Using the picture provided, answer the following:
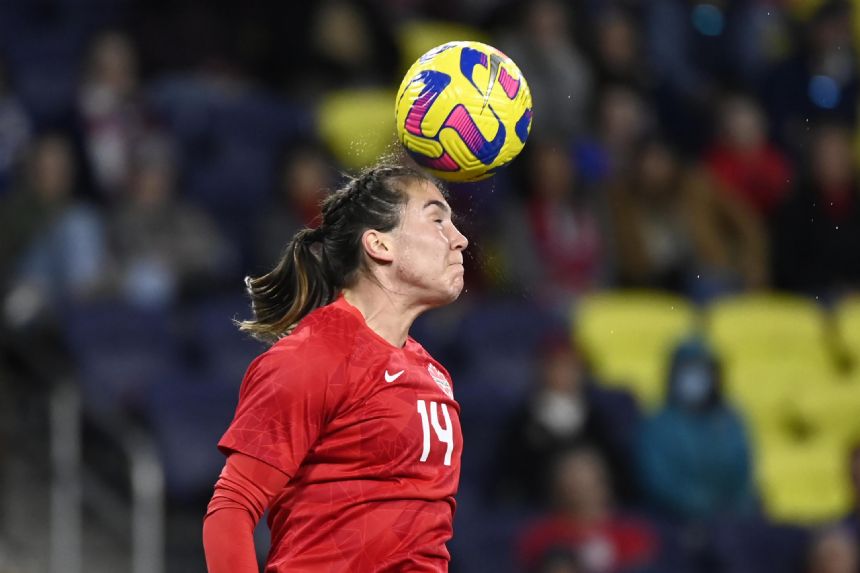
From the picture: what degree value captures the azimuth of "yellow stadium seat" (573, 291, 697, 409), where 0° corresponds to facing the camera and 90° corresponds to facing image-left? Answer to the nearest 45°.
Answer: approximately 0°

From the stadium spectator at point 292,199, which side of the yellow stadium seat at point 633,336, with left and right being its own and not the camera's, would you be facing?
right

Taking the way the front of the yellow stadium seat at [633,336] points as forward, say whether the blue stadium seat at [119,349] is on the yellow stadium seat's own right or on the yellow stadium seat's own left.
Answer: on the yellow stadium seat's own right

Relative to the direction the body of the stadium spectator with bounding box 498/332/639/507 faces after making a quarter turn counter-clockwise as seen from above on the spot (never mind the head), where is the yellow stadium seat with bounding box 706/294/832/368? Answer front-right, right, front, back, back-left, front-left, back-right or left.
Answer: front-left

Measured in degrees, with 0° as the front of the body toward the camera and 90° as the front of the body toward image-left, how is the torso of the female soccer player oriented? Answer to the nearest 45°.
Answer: approximately 315°
